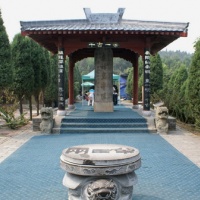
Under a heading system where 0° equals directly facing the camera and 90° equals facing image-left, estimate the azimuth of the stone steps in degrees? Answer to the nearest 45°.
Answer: approximately 0°

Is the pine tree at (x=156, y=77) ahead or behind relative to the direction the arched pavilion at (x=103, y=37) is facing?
behind

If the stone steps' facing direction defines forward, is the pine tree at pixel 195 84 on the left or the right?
on its left

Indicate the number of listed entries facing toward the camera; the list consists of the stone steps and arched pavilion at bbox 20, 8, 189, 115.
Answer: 2

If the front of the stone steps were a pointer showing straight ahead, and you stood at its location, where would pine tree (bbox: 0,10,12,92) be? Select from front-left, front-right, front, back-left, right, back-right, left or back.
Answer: right

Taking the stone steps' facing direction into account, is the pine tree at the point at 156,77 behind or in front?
behind
